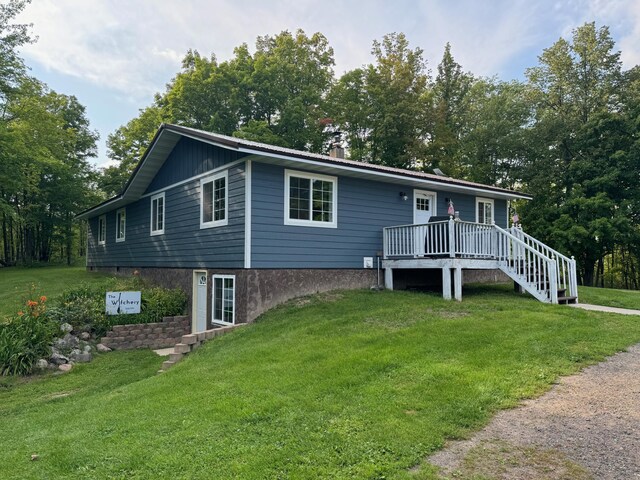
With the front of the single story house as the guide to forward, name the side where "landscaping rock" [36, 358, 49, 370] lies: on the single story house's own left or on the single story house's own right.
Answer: on the single story house's own right

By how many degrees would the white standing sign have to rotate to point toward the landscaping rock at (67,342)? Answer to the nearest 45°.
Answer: approximately 45° to its right

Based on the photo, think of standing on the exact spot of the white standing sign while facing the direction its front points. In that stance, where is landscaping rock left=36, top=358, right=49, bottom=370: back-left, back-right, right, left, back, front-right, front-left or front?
front-right

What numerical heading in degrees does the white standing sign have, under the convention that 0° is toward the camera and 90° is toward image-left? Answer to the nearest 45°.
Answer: approximately 0°

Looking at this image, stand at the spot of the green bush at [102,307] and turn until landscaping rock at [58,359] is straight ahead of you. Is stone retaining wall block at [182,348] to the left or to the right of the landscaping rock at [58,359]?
left

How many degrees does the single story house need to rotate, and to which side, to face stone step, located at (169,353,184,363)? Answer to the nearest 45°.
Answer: approximately 90° to its right

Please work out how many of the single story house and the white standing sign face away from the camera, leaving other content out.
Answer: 0

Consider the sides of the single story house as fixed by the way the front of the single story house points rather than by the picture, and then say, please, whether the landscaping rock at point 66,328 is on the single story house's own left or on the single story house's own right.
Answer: on the single story house's own right
